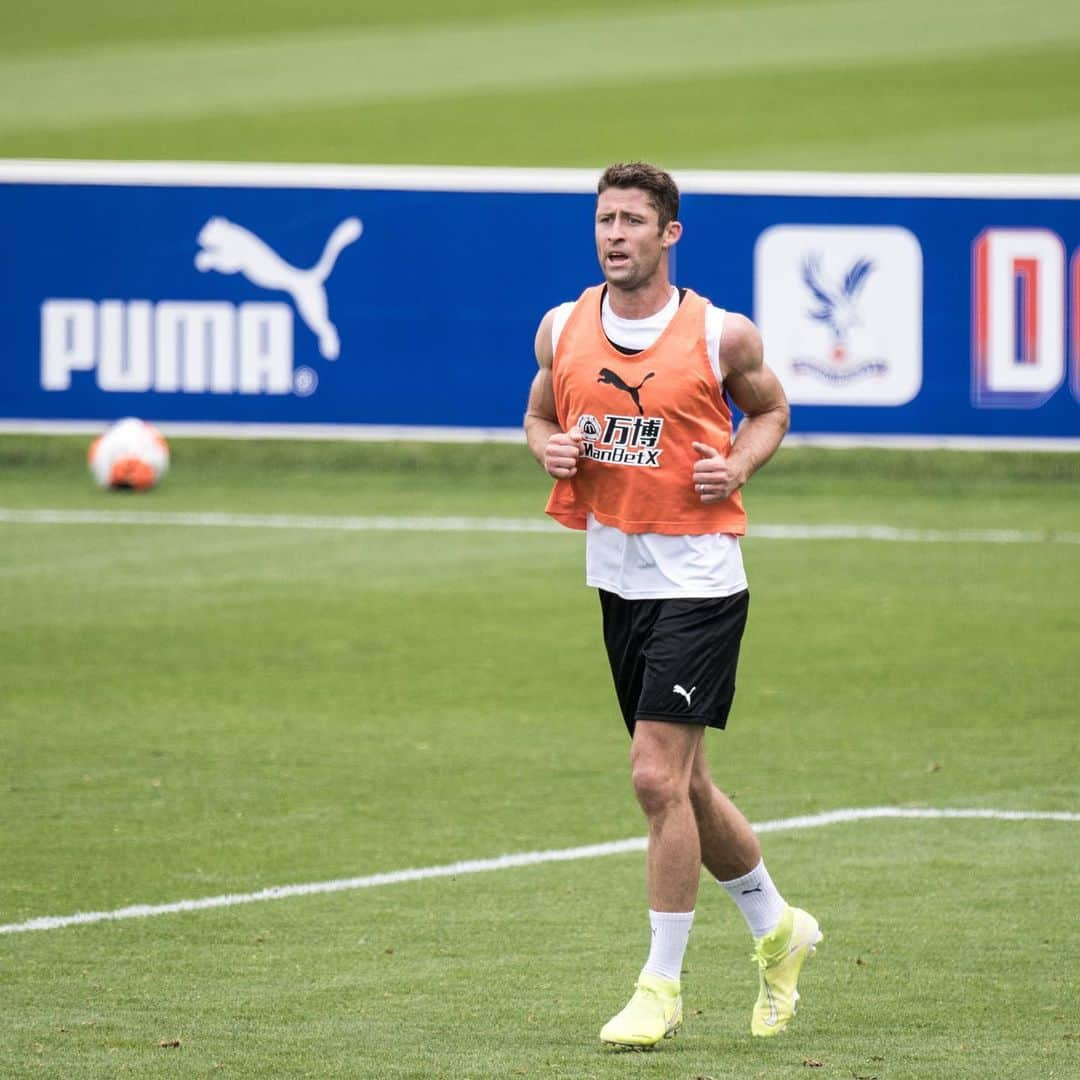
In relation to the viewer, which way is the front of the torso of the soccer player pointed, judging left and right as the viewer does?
facing the viewer and to the left of the viewer

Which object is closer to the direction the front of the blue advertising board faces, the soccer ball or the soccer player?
the soccer player

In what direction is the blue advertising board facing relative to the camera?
toward the camera

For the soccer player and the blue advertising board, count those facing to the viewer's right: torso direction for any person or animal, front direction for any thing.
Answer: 0

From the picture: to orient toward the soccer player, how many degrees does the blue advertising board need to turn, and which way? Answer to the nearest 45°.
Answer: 0° — it already faces them

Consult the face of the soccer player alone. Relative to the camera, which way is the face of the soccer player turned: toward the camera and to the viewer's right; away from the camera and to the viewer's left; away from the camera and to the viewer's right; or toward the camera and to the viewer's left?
toward the camera and to the viewer's left
